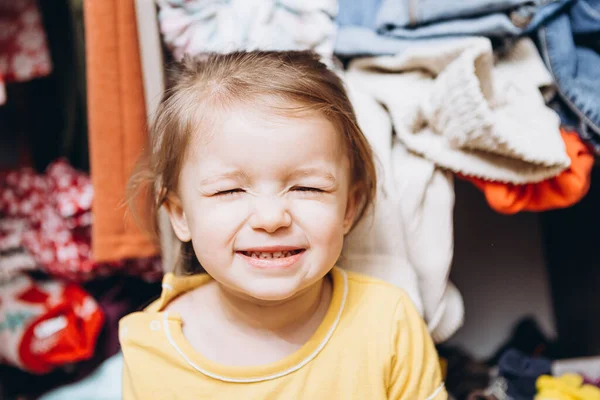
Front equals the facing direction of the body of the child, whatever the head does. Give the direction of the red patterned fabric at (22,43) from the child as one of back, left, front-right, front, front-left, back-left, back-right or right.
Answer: back-right

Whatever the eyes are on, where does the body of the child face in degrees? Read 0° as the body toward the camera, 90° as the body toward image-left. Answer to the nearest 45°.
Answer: approximately 0°

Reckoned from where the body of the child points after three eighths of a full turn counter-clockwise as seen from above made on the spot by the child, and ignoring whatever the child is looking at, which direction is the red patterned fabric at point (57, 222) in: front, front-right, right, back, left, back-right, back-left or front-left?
left
